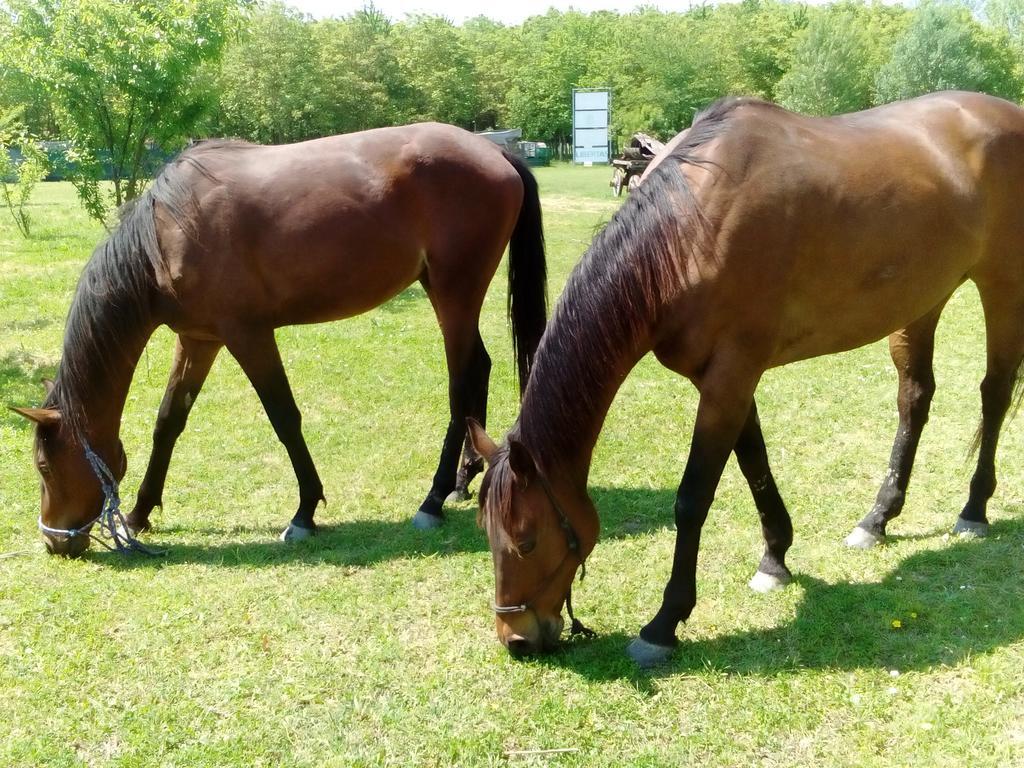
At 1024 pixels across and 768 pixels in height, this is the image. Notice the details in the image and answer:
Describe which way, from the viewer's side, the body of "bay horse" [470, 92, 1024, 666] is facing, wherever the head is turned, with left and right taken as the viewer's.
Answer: facing the viewer and to the left of the viewer

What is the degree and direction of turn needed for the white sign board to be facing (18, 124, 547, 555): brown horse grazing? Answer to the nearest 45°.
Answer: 0° — it already faces it

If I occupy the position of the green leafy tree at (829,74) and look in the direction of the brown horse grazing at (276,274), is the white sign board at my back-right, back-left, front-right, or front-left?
front-right

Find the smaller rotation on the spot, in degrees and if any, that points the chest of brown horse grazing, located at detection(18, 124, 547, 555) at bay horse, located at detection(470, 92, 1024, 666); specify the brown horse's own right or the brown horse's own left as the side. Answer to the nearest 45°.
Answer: approximately 135° to the brown horse's own left

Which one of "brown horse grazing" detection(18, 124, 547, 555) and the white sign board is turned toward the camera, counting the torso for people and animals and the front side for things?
the white sign board

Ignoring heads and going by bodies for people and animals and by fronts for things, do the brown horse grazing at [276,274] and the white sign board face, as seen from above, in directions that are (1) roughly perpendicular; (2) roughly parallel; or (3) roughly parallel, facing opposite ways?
roughly perpendicular

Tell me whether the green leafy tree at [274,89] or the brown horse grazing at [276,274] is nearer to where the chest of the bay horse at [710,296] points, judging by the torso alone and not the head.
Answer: the brown horse grazing

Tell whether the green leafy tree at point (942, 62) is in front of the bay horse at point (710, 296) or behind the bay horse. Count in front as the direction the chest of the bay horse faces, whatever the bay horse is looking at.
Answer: behind

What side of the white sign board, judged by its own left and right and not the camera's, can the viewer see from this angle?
front

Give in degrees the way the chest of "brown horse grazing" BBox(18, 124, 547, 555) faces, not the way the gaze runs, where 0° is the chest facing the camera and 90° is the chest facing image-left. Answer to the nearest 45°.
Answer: approximately 90°

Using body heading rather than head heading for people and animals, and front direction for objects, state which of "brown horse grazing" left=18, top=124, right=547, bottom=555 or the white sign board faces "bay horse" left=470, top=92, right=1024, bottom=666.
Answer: the white sign board
